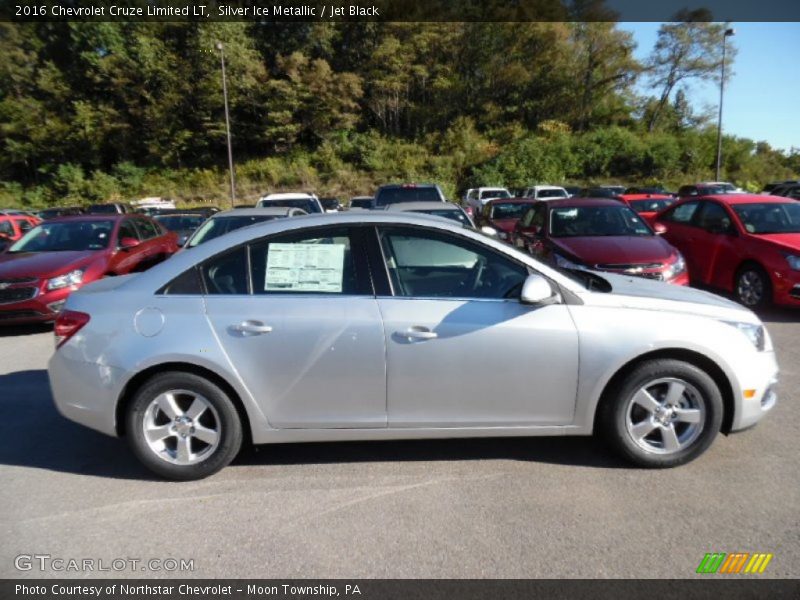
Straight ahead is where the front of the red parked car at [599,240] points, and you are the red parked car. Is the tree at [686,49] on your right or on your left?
on your left

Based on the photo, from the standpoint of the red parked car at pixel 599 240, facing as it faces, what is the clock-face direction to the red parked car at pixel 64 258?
the red parked car at pixel 64 258 is roughly at 4 o'clock from the red parked car at pixel 599 240.

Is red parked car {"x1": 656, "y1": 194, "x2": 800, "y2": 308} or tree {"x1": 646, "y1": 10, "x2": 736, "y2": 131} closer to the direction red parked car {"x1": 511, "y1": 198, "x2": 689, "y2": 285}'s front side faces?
the red parked car

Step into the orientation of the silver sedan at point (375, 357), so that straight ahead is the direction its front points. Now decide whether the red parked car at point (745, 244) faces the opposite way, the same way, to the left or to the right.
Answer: to the right

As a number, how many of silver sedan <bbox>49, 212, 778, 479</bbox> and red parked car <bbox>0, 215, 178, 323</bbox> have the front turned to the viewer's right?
1

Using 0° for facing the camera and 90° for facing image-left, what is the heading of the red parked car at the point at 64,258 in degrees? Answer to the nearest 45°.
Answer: approximately 45°

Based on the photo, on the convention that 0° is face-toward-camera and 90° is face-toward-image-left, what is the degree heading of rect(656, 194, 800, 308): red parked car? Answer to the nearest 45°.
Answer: approximately 315°

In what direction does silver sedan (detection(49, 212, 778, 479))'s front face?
to the viewer's right

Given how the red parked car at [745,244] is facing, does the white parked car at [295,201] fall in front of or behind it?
behind

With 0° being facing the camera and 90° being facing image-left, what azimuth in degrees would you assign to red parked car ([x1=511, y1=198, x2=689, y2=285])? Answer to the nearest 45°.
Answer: approximately 315°

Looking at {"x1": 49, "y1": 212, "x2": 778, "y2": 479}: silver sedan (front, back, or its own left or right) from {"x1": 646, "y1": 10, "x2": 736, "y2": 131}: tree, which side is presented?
left

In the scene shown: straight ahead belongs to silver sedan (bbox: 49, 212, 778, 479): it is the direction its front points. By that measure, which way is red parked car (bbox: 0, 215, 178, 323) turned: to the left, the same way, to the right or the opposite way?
to the right

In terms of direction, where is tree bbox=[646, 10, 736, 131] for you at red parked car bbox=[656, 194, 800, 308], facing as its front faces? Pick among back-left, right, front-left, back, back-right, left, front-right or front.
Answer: back-left

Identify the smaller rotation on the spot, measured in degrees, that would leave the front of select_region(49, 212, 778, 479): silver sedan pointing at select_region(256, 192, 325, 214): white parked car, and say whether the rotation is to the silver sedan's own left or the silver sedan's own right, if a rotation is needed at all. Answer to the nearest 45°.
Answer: approximately 90° to the silver sedan's own left
